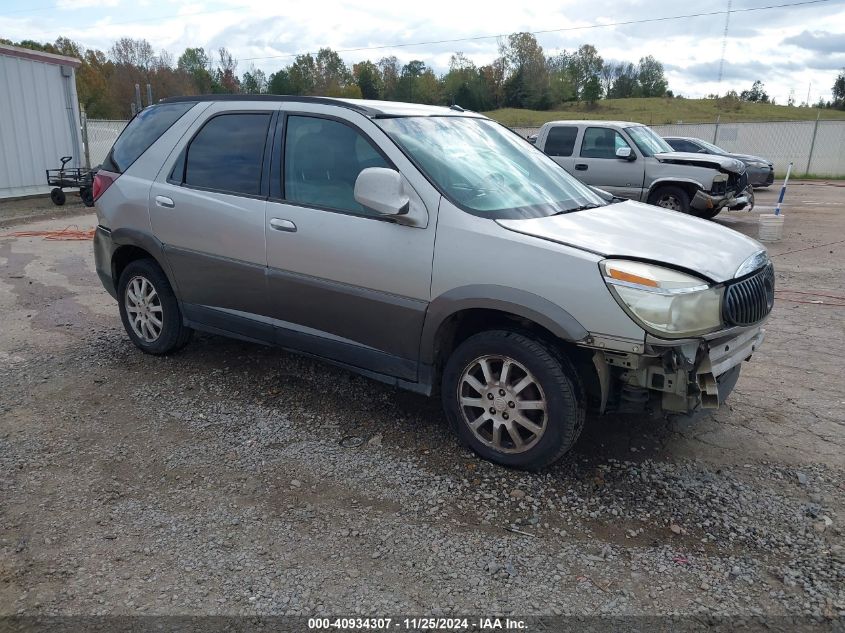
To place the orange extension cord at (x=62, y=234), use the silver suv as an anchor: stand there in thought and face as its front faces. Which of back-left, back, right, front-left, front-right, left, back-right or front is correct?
back

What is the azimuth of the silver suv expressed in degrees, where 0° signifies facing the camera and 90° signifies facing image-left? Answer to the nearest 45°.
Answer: approximately 315°

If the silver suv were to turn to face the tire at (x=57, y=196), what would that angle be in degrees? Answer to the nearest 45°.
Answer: approximately 180°

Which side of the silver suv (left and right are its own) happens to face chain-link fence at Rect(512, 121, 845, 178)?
left

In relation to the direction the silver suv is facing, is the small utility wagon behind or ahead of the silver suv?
behind

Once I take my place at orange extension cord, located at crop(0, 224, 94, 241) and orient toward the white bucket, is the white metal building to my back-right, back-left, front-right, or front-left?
back-left

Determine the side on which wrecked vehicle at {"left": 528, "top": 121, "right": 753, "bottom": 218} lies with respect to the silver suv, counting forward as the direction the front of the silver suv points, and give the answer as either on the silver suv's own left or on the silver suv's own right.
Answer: on the silver suv's own left

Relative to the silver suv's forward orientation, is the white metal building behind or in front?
behind
